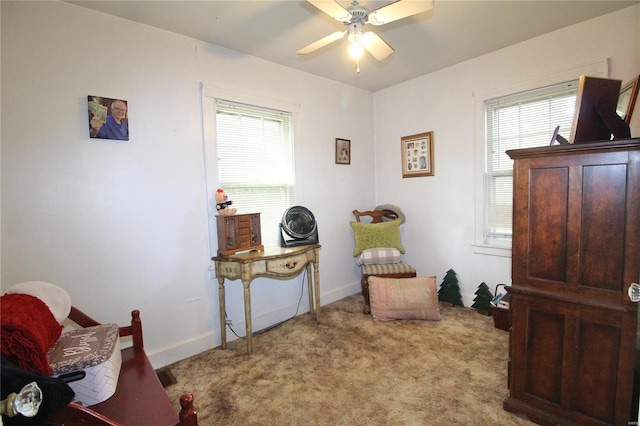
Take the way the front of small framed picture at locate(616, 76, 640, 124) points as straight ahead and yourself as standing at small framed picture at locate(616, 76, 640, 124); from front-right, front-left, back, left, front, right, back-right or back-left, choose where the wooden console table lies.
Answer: front

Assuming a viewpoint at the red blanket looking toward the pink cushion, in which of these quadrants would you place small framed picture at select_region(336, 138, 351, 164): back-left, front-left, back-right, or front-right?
front-left

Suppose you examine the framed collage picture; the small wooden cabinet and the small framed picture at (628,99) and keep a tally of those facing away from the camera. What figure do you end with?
0

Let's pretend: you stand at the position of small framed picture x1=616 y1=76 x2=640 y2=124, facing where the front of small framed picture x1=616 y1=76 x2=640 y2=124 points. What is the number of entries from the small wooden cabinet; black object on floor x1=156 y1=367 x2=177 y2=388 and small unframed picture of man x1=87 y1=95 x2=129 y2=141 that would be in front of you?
3

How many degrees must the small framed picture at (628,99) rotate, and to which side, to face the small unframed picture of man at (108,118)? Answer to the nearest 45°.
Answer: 0° — it already faces it

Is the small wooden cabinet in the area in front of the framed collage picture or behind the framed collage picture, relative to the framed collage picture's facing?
in front

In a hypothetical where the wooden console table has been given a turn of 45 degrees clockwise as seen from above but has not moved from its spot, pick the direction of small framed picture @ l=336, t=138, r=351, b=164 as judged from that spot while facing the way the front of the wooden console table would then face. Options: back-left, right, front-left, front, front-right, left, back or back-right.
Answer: back-left

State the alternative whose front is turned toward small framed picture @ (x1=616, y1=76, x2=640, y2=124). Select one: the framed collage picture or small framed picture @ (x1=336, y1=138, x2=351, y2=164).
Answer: small framed picture @ (x1=336, y1=138, x2=351, y2=164)

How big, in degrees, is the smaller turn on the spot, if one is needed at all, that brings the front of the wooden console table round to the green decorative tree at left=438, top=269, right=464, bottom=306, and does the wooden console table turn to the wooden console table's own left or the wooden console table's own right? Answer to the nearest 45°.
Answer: approximately 45° to the wooden console table's own left

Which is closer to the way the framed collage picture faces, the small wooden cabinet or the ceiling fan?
the small wooden cabinet

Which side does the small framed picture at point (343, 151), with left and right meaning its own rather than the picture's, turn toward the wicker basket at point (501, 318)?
front

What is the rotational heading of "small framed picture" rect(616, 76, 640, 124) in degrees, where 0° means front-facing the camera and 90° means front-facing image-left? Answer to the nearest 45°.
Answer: approximately 45°

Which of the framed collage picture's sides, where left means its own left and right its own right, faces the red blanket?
front

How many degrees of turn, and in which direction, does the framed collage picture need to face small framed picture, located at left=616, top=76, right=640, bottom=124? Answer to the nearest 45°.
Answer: approximately 90° to its left
